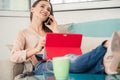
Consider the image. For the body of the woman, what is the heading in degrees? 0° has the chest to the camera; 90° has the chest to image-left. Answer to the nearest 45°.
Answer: approximately 315°

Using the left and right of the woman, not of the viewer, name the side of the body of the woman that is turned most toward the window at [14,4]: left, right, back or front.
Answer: back
